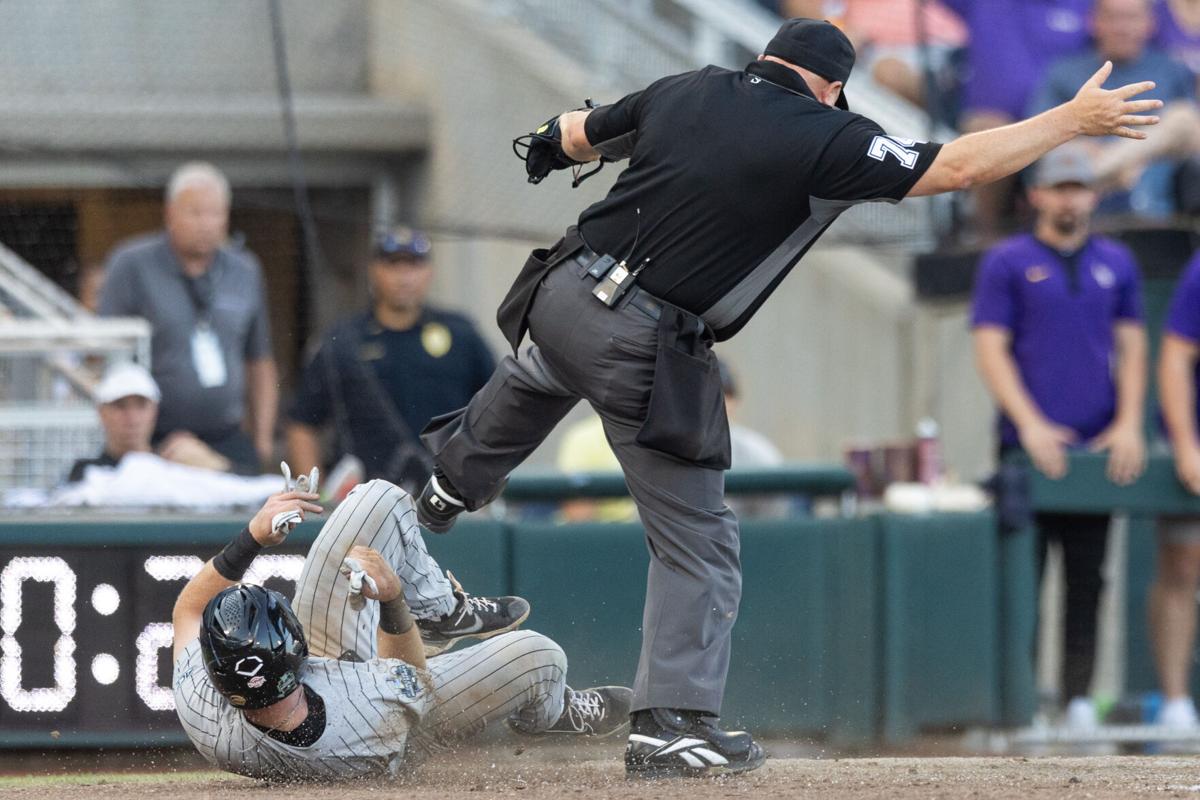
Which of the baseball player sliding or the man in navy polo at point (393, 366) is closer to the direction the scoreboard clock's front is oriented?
the baseball player sliding

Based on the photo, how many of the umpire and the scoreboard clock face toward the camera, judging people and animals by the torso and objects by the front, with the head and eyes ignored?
1

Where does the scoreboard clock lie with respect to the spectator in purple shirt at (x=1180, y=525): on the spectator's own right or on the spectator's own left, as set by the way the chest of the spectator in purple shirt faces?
on the spectator's own right

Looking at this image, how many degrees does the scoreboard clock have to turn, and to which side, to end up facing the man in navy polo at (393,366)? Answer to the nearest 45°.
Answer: approximately 135° to its left

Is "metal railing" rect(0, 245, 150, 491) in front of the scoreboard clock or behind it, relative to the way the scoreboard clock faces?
behind
